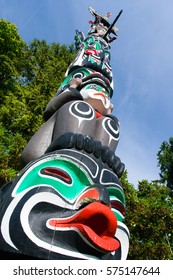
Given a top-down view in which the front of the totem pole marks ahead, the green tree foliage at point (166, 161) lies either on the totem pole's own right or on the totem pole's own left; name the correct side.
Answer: on the totem pole's own left

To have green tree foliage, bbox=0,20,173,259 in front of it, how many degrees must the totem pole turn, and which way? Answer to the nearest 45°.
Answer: approximately 135° to its left

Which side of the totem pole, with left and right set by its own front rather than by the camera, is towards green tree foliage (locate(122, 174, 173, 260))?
left

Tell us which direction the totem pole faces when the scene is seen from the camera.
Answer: facing the viewer and to the right of the viewer
